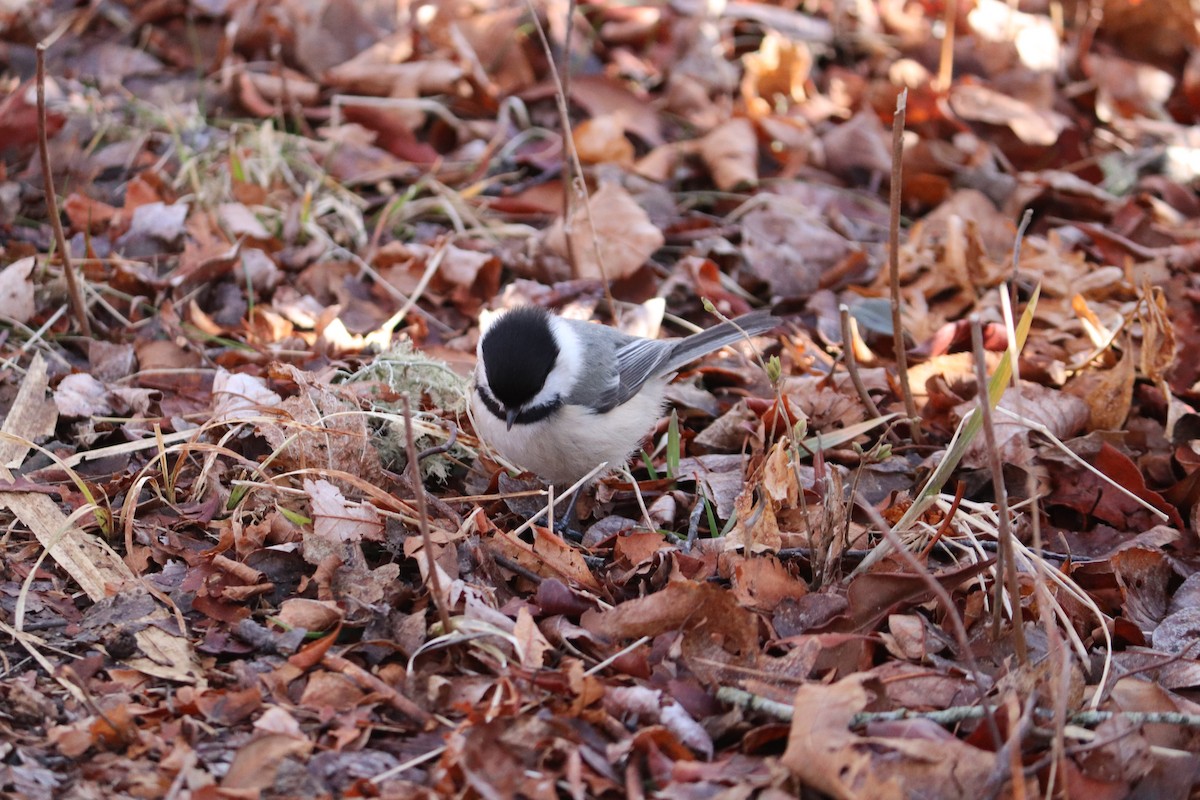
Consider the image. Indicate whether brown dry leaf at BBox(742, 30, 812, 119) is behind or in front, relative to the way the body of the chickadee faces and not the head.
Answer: behind

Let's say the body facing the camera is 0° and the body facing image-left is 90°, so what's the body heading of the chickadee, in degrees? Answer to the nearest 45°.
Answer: approximately 45°

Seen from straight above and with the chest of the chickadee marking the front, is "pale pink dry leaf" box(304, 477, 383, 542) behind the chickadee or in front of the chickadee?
in front

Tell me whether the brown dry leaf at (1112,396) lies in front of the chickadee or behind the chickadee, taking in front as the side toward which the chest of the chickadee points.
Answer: behind

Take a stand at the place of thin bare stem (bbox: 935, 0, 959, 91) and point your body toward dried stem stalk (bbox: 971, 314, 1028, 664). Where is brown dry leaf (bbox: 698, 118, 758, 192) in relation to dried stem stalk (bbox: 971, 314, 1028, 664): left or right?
right

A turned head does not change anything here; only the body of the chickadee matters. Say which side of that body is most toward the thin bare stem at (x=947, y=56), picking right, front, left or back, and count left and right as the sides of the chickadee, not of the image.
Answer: back

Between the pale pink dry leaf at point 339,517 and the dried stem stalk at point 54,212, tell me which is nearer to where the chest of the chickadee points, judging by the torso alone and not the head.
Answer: the pale pink dry leaf

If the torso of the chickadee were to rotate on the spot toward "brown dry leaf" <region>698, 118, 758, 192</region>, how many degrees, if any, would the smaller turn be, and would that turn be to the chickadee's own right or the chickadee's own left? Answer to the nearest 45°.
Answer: approximately 135° to the chickadee's own right

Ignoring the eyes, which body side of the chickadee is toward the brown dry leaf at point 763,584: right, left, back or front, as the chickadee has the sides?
left

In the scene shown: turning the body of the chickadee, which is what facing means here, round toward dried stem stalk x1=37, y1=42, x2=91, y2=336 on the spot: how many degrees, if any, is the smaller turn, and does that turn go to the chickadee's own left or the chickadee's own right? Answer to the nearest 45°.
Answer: approximately 45° to the chickadee's own right

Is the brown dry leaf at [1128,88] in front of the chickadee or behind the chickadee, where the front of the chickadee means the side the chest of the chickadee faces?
behind

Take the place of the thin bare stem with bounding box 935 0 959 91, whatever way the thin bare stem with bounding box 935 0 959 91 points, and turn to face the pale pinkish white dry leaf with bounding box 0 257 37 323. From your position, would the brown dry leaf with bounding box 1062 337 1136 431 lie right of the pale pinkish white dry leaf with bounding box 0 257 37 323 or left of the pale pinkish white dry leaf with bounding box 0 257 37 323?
left

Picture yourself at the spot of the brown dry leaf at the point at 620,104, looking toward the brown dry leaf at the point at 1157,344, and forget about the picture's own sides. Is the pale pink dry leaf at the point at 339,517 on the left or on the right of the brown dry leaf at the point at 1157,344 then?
right

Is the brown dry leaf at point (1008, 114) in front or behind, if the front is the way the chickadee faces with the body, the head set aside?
behind

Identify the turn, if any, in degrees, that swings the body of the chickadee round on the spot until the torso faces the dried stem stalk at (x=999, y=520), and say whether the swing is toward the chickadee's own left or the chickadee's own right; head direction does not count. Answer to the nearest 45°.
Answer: approximately 90° to the chickadee's own left
